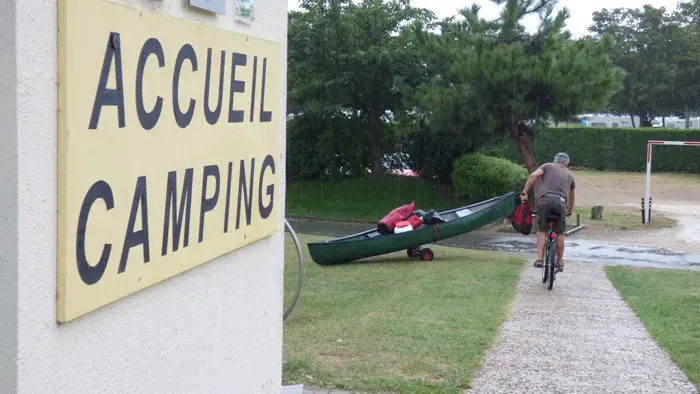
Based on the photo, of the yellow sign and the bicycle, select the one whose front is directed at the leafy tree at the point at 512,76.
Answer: the bicycle

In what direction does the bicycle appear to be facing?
away from the camera

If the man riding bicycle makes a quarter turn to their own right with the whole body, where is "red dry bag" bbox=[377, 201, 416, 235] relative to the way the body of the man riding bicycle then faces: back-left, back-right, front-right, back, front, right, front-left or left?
back-left

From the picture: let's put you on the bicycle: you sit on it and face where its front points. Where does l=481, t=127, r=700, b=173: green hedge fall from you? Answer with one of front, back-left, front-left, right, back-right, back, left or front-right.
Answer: front

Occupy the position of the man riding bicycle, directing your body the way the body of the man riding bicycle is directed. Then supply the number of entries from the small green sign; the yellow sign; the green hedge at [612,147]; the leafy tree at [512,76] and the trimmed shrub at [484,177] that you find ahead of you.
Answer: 3

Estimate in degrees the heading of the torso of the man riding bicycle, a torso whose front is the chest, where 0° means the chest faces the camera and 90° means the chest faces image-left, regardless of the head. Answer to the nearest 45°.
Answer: approximately 180°

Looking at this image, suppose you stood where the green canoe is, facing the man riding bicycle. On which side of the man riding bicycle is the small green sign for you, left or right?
right

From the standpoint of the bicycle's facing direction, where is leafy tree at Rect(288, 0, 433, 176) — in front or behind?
in front

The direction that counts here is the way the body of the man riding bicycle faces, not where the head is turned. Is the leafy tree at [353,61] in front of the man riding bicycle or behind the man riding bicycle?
in front

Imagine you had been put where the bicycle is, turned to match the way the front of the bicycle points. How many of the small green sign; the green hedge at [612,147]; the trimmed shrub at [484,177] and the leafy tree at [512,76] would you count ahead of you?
3

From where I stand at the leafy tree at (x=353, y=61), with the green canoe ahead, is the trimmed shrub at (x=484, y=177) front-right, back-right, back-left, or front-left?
front-left

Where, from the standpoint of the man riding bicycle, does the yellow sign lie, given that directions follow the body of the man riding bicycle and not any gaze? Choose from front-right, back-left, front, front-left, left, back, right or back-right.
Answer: back

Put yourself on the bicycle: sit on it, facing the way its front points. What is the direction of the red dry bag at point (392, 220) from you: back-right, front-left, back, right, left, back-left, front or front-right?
front-left

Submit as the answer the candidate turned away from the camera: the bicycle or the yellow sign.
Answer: the bicycle

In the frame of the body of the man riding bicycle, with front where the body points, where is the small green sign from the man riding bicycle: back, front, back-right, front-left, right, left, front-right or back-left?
back

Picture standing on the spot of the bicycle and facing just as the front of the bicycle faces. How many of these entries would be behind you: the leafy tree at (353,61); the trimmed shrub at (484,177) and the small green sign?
1

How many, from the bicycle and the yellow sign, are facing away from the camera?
1

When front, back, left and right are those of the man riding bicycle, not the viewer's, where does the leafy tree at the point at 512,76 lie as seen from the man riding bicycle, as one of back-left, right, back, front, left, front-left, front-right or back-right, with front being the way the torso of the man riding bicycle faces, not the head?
front

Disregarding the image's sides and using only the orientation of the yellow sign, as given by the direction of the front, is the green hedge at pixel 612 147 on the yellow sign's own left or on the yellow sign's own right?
on the yellow sign's own left
